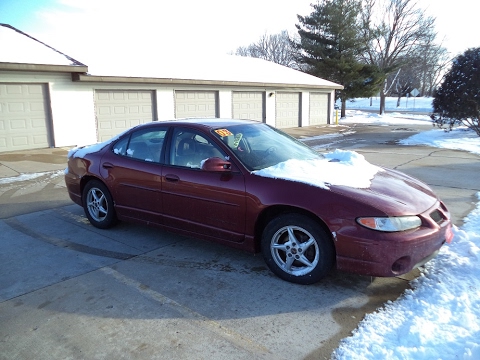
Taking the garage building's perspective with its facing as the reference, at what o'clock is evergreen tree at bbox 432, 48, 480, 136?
The evergreen tree is roughly at 11 o'clock from the garage building.

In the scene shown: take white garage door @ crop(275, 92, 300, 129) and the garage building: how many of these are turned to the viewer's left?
0

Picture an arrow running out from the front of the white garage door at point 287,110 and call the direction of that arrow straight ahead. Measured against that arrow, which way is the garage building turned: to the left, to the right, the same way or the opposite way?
the same way

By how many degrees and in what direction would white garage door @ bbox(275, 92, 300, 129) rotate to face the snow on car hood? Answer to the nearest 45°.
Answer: approximately 45° to its right

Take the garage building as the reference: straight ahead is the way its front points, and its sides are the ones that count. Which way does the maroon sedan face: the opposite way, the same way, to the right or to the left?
the same way

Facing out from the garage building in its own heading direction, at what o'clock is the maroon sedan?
The maroon sedan is roughly at 1 o'clock from the garage building.

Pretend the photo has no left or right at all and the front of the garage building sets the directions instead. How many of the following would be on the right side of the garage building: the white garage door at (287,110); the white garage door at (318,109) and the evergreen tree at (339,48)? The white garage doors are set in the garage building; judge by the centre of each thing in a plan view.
0

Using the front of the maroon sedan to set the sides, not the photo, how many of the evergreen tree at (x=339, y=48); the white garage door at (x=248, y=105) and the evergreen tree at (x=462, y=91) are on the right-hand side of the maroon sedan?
0

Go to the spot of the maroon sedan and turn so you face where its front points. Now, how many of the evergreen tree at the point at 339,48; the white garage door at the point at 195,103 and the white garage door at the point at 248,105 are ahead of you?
0

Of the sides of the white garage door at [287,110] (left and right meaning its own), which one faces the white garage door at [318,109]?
left

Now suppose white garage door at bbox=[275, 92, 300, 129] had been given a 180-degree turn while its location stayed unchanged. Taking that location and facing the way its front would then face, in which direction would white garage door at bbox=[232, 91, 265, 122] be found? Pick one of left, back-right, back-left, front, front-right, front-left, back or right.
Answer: left

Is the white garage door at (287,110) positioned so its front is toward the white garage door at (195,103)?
no

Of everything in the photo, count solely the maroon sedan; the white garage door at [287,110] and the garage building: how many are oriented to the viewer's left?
0

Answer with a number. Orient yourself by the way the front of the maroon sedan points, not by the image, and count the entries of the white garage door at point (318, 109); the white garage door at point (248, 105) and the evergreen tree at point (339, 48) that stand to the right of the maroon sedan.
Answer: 0

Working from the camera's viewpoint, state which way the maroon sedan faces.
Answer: facing the viewer and to the right of the viewer

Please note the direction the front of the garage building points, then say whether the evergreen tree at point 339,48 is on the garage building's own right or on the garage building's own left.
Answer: on the garage building's own left
